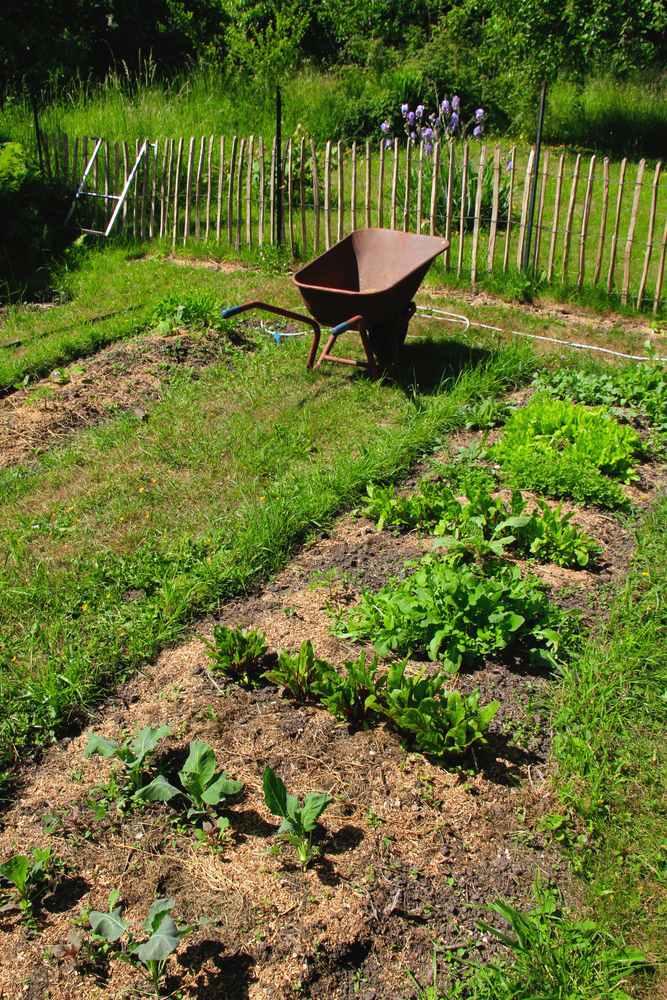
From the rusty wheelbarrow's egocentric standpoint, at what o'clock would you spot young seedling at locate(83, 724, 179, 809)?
The young seedling is roughly at 5 o'clock from the rusty wheelbarrow.

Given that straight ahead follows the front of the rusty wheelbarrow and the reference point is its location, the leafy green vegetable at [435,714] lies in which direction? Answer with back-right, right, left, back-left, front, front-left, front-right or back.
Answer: back-right

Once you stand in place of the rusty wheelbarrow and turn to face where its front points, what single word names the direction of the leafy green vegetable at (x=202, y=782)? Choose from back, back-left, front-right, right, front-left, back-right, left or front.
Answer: back-right

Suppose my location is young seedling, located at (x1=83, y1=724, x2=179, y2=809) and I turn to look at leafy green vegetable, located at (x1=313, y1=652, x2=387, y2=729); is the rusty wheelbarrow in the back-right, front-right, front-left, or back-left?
front-left

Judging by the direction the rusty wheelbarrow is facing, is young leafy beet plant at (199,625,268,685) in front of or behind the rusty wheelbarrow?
behind

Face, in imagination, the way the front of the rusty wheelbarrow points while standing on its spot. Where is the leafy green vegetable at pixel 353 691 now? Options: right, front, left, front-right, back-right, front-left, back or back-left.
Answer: back-right

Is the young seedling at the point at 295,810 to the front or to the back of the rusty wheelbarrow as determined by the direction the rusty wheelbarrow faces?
to the back

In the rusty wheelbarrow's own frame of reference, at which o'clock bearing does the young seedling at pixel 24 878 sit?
The young seedling is roughly at 5 o'clock from the rusty wheelbarrow.

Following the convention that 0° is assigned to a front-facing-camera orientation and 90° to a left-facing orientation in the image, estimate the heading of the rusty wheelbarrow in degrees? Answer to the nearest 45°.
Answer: approximately 225°

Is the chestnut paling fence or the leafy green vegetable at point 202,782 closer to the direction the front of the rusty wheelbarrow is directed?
the chestnut paling fence

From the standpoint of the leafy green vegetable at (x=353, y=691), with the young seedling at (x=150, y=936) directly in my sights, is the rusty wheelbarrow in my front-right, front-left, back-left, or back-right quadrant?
back-right

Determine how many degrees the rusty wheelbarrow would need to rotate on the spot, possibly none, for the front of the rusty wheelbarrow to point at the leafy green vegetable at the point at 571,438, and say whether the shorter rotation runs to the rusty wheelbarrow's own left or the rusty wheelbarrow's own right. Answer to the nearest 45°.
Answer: approximately 90° to the rusty wheelbarrow's own right

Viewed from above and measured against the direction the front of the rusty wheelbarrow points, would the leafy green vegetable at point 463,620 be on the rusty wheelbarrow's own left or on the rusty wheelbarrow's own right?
on the rusty wheelbarrow's own right

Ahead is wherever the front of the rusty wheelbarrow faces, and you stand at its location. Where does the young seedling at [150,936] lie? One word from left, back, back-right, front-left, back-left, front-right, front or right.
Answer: back-right
